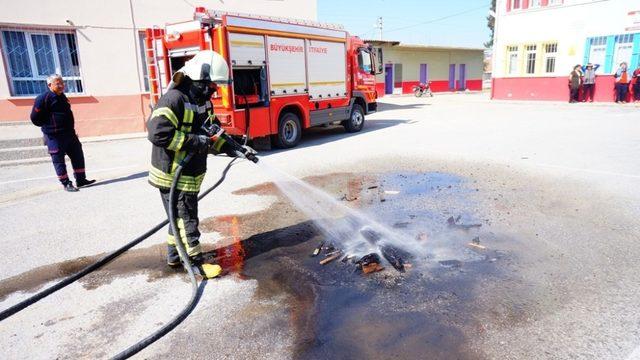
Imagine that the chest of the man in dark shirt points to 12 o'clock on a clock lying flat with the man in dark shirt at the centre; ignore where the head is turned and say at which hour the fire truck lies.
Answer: The fire truck is roughly at 10 o'clock from the man in dark shirt.

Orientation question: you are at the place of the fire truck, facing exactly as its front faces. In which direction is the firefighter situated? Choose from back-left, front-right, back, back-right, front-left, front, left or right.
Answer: back-right

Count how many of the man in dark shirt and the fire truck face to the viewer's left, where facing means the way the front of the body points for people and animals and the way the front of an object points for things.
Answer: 0

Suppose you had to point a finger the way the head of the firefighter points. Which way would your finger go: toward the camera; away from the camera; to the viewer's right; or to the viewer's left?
to the viewer's right

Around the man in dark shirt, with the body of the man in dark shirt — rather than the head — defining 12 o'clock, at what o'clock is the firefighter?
The firefighter is roughly at 1 o'clock from the man in dark shirt.

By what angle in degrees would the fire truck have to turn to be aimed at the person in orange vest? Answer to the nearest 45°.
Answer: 0° — it already faces them

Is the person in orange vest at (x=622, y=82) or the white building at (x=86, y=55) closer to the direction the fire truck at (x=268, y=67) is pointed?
the person in orange vest

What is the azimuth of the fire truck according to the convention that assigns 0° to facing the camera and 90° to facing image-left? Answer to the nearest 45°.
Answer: approximately 225°

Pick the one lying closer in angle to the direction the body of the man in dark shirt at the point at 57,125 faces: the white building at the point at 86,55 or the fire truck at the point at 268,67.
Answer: the fire truck

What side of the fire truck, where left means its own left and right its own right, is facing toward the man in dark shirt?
back

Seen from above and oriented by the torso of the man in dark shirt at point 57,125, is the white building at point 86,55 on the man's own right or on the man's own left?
on the man's own left

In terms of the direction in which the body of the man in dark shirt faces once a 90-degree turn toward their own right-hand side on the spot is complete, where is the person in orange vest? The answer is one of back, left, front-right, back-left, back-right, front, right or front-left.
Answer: back-left

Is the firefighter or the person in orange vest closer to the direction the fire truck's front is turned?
the person in orange vest
